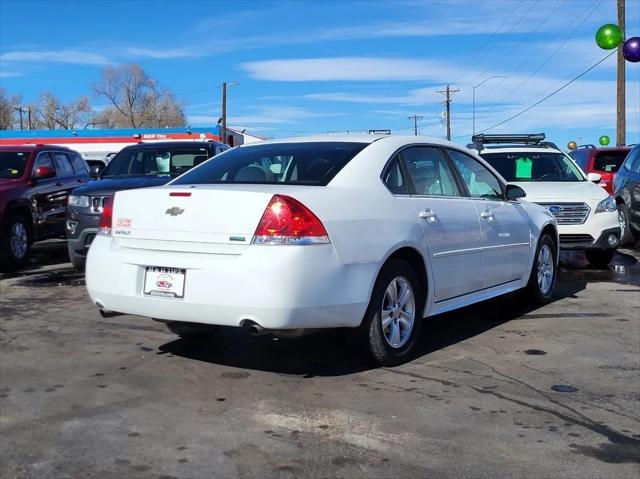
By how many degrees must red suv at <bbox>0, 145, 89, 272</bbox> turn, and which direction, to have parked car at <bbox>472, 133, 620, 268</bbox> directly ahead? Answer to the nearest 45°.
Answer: approximately 90° to its left

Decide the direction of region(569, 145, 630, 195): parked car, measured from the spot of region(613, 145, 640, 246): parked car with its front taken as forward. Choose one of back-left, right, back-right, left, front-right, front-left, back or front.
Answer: back-left

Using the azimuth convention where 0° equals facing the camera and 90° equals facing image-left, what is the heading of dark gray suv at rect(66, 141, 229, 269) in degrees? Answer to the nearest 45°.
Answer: approximately 45°

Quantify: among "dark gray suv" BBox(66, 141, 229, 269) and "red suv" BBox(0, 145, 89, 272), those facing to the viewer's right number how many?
0

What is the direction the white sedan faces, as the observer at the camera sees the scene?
facing away from the viewer and to the right of the viewer

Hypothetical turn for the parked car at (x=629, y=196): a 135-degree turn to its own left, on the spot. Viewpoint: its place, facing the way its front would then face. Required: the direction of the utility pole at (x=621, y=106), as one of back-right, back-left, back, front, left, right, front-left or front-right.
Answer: front

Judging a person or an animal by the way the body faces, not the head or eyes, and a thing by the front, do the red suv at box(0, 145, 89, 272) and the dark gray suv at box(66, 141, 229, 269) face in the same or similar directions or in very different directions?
same or similar directions

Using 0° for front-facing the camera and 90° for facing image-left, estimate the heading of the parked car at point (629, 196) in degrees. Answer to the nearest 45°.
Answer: approximately 315°

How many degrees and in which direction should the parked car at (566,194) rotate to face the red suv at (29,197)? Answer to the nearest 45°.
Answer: approximately 135° to its right

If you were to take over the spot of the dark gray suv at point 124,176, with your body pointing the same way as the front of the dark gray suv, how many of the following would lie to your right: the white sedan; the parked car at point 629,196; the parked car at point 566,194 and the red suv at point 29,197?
1

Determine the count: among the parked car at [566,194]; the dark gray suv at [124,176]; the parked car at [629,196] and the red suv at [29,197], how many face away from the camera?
0

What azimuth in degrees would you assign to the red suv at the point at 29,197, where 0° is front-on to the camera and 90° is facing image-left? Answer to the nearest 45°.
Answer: approximately 45°

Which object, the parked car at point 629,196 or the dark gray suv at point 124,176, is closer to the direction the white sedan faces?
the parked car

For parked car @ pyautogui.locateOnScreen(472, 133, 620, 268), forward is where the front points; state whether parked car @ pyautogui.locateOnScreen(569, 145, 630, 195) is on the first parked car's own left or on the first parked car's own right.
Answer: on the first parked car's own left

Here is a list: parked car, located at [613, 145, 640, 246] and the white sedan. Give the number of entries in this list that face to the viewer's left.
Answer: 0

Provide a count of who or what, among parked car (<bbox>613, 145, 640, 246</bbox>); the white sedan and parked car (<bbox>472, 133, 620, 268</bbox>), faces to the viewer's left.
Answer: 0

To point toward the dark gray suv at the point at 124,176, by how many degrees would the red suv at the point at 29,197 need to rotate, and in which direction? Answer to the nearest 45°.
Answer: approximately 90° to its left

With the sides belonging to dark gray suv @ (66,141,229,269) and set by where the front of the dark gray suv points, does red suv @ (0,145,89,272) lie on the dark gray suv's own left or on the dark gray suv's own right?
on the dark gray suv's own right
